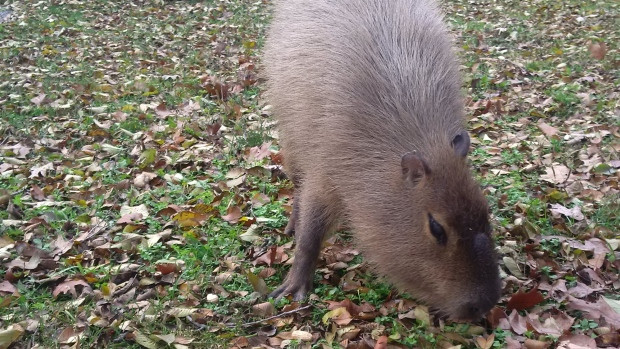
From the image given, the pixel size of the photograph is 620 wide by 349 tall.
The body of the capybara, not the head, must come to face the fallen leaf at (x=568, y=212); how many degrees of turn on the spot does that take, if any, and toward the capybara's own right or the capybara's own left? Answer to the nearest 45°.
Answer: approximately 90° to the capybara's own left

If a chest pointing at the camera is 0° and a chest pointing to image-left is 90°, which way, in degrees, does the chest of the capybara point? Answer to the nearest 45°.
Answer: approximately 315°

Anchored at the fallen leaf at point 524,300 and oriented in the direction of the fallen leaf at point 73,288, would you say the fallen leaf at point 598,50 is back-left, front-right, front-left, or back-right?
back-right

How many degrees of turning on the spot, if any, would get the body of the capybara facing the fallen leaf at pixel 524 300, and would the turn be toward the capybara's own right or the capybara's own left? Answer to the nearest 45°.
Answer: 0° — it already faces it

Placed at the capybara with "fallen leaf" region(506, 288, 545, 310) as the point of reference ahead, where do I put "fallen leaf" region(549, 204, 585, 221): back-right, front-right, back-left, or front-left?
front-left

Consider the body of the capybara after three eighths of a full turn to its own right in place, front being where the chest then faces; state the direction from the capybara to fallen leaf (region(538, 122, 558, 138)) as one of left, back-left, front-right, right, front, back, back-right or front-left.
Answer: back-right

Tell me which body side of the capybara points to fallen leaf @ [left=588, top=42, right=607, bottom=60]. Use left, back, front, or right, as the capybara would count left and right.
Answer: left
